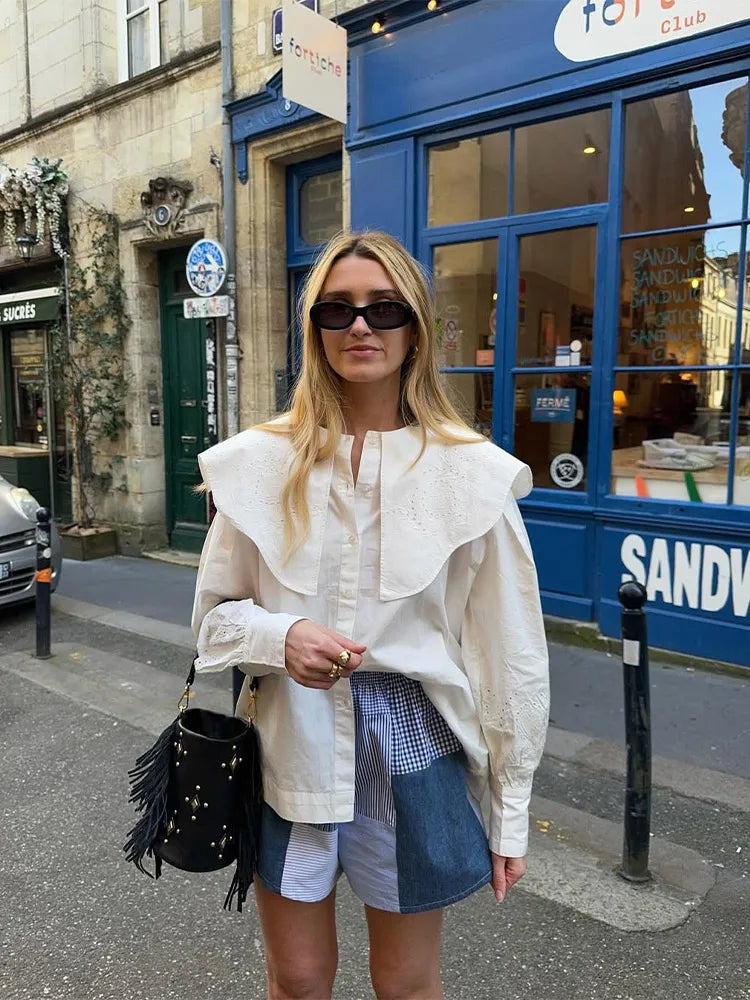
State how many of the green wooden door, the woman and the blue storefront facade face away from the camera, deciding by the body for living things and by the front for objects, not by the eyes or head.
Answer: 0

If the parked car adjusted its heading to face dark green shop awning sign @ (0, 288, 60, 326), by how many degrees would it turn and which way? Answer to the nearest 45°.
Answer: approximately 135° to its left

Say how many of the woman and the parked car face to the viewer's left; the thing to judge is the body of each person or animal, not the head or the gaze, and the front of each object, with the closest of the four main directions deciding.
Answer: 0

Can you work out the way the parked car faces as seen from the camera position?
facing the viewer and to the right of the viewer

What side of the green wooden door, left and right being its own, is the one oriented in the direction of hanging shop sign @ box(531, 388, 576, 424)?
left

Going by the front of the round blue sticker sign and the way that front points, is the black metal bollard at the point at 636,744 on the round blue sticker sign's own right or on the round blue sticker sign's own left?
on the round blue sticker sign's own left

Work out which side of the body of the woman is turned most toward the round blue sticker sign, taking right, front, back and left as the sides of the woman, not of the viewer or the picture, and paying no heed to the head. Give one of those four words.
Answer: back

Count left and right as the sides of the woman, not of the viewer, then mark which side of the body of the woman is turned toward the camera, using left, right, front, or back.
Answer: front

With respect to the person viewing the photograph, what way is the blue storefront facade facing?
facing the viewer and to the left of the viewer

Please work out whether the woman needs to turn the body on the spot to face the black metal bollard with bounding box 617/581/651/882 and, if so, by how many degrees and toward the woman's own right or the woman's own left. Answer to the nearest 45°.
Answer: approximately 135° to the woman's own left

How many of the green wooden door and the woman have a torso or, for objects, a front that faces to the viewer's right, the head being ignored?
0
